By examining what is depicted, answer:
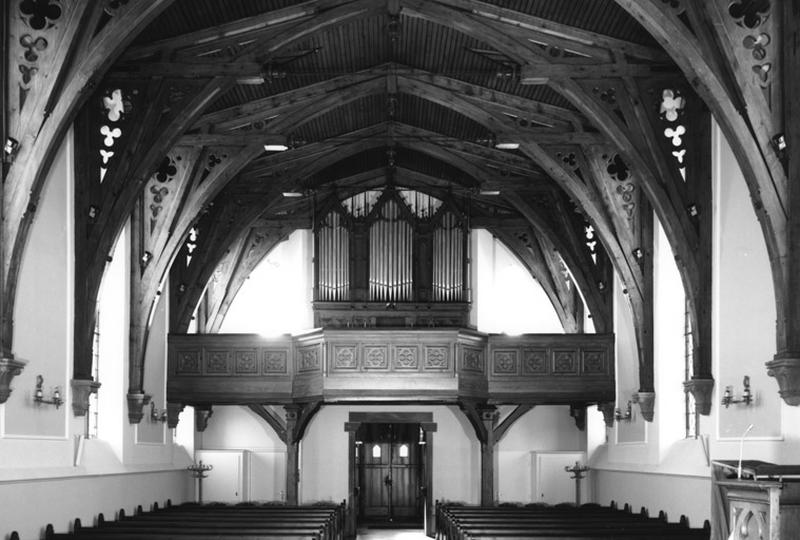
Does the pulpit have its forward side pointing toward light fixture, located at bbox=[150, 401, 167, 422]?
yes

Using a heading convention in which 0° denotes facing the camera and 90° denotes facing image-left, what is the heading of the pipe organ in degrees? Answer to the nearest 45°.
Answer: approximately 0°

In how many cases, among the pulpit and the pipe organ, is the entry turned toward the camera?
1

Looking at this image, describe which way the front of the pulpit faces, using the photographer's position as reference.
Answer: facing away from the viewer and to the left of the viewer

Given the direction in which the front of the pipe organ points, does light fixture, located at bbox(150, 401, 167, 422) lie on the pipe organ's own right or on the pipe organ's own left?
on the pipe organ's own right

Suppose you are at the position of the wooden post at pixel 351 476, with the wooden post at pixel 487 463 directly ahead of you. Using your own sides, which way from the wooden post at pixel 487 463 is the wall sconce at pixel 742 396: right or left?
right
